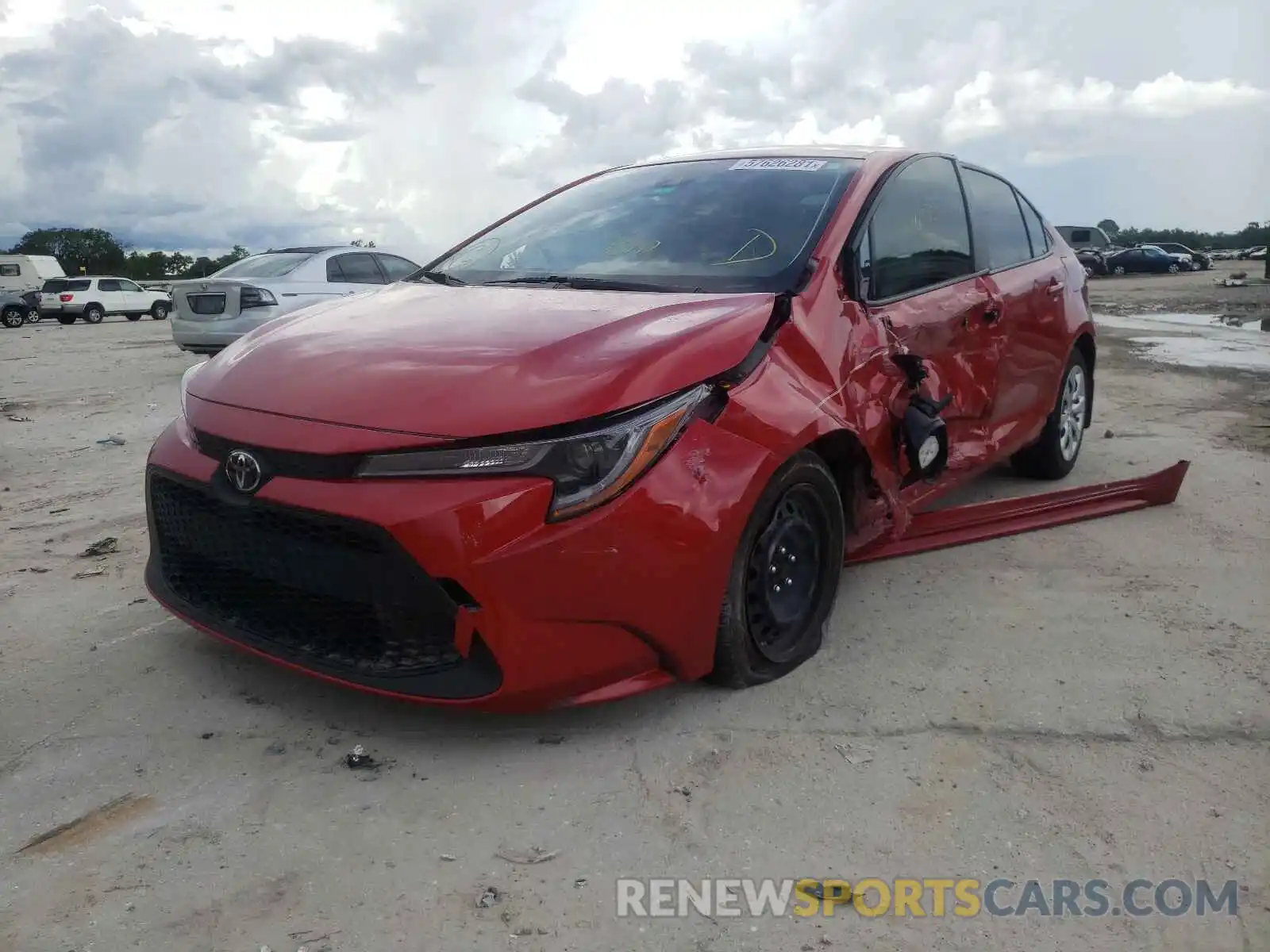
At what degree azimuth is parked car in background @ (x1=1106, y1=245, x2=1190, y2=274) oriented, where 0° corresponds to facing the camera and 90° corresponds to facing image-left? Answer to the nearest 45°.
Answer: approximately 270°

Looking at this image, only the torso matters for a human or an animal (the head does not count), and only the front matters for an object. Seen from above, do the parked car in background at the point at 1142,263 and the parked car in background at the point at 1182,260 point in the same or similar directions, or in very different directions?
same or similar directions

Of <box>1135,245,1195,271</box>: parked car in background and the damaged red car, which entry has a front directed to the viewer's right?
the parked car in background

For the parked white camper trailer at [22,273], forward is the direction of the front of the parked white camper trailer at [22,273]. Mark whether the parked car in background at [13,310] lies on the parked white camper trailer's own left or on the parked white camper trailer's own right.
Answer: on the parked white camper trailer's own right

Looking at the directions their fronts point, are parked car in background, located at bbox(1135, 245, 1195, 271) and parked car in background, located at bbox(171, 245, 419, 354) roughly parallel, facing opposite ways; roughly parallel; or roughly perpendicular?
roughly perpendicular

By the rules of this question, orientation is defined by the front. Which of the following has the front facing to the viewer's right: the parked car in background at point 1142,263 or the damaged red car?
the parked car in background

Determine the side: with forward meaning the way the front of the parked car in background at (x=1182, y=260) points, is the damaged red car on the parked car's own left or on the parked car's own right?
on the parked car's own right

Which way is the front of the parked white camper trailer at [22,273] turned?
to the viewer's right

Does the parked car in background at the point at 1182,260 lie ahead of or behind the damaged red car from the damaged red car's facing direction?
behind

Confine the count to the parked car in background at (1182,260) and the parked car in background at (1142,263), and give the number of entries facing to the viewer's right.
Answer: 2

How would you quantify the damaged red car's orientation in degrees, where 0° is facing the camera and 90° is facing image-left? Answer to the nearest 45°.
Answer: approximately 45°

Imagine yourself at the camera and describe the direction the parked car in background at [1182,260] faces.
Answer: facing to the right of the viewer

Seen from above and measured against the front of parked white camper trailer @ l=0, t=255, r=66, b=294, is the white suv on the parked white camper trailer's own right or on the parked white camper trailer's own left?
on the parked white camper trailer's own right

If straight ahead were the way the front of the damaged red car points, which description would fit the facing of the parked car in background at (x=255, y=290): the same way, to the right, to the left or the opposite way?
the opposite way
